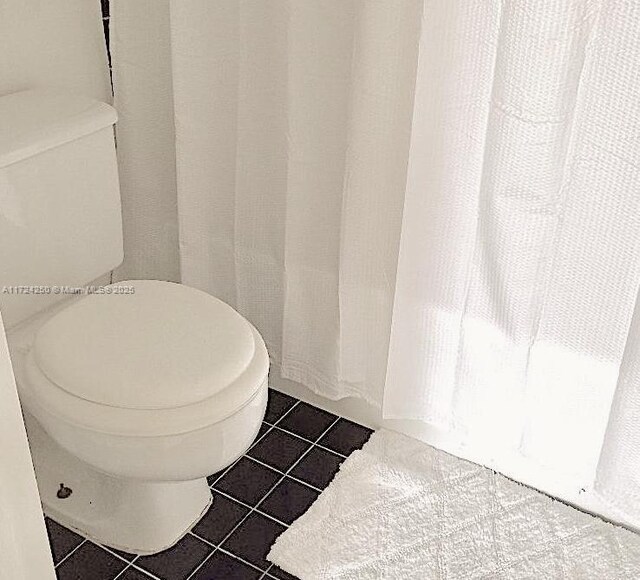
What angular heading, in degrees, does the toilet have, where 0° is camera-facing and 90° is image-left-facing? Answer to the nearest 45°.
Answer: approximately 315°

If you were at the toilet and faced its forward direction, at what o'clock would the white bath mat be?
The white bath mat is roughly at 11 o'clock from the toilet.
